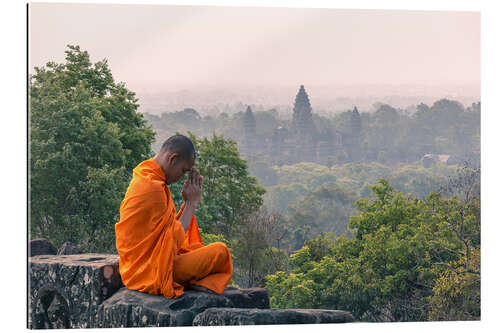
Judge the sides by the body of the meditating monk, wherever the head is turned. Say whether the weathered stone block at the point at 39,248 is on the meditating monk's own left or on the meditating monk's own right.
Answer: on the meditating monk's own left

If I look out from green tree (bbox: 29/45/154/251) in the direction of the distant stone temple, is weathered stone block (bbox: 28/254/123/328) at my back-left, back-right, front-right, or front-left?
back-right

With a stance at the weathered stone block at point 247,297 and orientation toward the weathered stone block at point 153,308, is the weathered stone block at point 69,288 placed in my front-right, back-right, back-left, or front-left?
front-right

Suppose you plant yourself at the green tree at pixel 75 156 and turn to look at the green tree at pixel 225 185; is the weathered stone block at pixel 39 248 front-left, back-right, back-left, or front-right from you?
back-right

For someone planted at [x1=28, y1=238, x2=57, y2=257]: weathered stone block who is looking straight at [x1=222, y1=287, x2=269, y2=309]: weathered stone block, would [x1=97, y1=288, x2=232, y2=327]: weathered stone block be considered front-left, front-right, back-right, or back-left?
front-right

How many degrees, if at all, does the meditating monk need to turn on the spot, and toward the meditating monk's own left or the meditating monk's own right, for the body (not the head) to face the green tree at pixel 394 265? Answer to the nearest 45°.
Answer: approximately 45° to the meditating monk's own left

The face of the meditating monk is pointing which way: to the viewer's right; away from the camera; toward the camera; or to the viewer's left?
to the viewer's right

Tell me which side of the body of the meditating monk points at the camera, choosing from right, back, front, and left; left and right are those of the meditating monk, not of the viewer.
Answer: right

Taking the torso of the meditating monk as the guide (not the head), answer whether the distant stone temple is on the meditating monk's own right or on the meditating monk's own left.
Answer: on the meditating monk's own left

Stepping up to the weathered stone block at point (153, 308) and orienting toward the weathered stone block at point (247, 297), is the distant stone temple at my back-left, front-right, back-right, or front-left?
front-left
